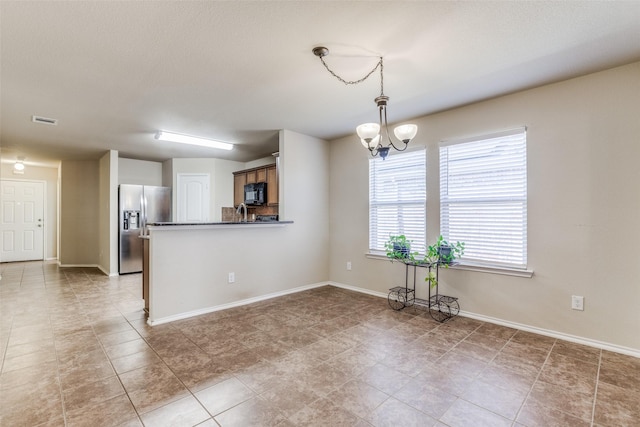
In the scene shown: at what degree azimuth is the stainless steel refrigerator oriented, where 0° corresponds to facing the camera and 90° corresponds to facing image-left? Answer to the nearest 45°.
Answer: approximately 0°

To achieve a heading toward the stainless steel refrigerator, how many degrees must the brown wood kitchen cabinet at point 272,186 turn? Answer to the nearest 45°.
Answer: approximately 45° to its right

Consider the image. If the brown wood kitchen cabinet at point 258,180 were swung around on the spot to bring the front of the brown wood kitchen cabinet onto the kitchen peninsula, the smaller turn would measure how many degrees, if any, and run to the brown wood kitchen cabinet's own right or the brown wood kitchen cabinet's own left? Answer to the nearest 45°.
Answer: approximately 45° to the brown wood kitchen cabinet's own left

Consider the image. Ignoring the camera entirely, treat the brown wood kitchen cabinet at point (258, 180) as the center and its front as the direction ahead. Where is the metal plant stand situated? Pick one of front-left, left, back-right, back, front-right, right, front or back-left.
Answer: left

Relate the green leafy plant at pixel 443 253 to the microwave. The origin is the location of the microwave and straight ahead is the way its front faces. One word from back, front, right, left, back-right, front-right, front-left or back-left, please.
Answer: left

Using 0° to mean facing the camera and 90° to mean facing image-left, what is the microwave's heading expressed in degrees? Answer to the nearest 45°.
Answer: approximately 45°

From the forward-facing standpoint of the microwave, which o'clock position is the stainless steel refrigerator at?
The stainless steel refrigerator is roughly at 2 o'clock from the microwave.

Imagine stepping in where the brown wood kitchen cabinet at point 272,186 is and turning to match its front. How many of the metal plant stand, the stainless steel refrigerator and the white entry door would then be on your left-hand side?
1

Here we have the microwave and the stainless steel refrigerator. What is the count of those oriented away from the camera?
0

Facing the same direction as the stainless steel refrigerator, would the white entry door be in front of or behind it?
behind

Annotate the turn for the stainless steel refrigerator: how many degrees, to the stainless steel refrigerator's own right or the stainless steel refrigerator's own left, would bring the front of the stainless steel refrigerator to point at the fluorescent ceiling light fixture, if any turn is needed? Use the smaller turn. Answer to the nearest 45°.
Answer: approximately 45° to the stainless steel refrigerator's own left

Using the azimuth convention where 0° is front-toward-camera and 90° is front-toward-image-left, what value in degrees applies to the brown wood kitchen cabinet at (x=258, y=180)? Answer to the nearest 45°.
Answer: approximately 45°
